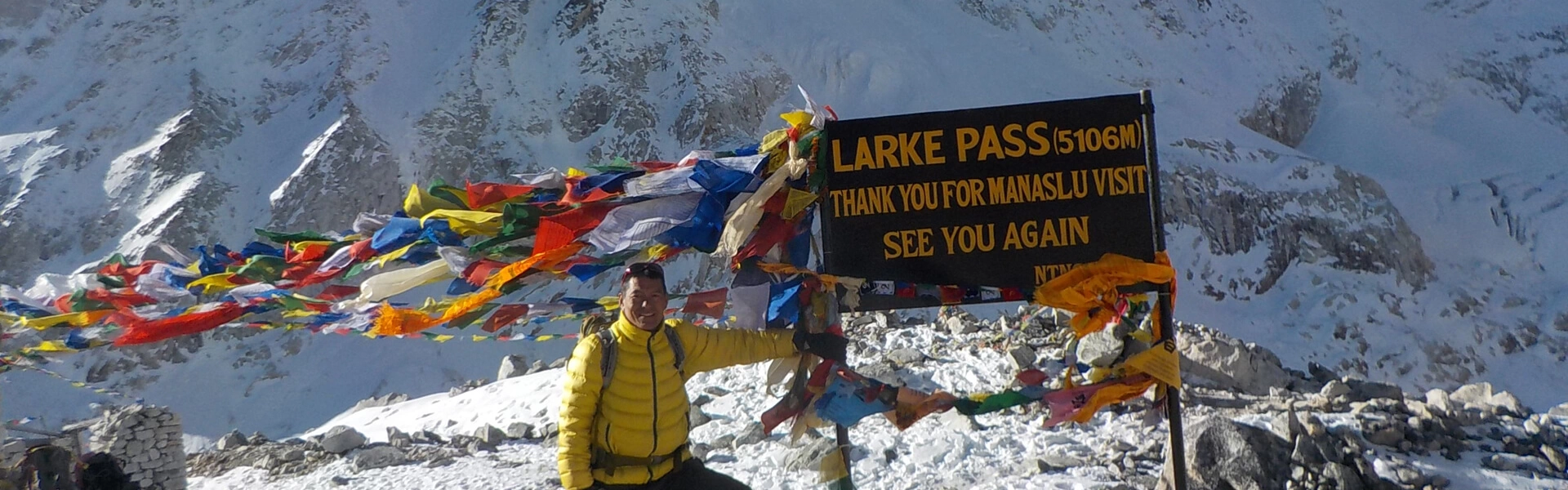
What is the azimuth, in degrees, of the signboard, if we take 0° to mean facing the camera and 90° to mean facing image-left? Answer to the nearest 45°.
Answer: approximately 0°

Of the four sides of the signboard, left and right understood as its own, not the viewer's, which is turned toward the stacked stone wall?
right

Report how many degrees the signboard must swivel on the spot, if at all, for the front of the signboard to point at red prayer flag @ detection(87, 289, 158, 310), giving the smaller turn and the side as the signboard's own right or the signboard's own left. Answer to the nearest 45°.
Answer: approximately 90° to the signboard's own right

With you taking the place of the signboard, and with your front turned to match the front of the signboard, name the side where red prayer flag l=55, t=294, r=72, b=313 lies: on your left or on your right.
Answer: on your right

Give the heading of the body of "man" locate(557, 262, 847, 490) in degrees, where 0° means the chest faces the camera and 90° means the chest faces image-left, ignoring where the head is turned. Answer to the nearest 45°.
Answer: approximately 315°

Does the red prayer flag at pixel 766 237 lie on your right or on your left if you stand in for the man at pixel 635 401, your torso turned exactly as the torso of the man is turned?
on your left

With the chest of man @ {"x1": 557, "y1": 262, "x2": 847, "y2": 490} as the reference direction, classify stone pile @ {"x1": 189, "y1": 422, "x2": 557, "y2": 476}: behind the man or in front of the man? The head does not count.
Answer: behind

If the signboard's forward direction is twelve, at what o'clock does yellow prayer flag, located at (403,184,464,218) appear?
The yellow prayer flag is roughly at 3 o'clock from the signboard.
